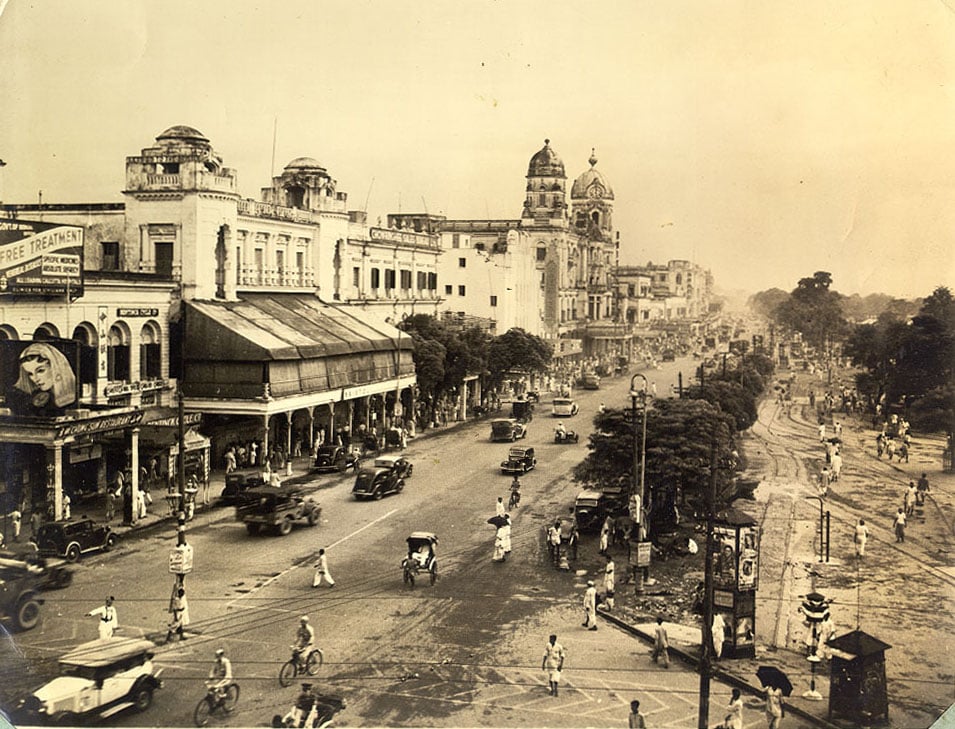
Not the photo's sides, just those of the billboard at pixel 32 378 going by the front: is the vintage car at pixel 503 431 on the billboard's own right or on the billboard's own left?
on the billboard's own left

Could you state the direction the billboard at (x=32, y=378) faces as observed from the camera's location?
facing the viewer

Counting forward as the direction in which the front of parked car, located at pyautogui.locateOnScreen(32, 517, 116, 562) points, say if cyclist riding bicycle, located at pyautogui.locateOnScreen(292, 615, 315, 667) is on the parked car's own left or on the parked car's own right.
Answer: on the parked car's own right

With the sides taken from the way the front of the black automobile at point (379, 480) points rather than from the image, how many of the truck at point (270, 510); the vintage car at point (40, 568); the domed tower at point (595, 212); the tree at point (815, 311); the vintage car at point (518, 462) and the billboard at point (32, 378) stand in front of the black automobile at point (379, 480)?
3

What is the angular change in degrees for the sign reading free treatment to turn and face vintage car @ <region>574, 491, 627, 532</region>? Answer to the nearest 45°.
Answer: approximately 45° to its left

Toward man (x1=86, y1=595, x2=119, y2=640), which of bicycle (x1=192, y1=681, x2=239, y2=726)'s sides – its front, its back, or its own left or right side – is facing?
right

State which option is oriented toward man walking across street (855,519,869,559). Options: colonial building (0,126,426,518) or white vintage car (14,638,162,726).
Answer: the colonial building

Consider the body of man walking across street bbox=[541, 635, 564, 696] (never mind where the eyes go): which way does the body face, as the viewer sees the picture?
toward the camera

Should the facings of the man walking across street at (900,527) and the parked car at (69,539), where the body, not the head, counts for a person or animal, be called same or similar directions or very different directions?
very different directions

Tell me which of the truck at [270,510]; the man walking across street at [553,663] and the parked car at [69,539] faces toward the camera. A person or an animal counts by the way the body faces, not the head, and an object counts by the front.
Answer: the man walking across street
